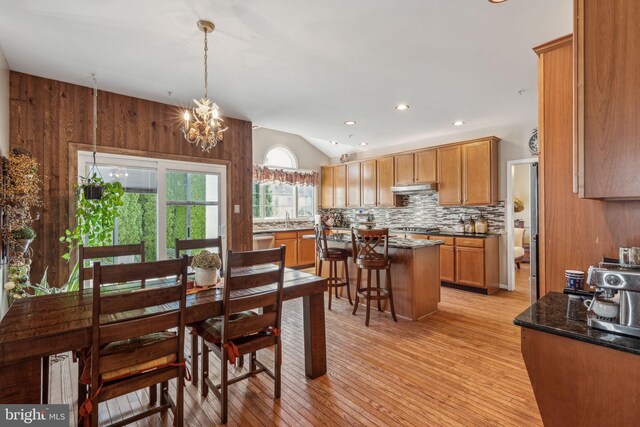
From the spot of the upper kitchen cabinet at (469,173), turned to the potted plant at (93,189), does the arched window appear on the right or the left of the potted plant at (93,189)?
right

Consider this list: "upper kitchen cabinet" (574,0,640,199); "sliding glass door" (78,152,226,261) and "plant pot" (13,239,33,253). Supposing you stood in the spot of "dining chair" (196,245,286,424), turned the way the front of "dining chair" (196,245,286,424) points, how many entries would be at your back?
1

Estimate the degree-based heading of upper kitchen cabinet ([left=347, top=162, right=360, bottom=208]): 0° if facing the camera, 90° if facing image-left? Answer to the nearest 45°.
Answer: approximately 45°

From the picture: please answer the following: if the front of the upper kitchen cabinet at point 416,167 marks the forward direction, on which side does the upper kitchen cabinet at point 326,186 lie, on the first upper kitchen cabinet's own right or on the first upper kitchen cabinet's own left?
on the first upper kitchen cabinet's own right

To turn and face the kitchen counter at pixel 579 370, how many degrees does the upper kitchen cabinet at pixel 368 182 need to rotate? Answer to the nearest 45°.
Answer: approximately 45° to its left

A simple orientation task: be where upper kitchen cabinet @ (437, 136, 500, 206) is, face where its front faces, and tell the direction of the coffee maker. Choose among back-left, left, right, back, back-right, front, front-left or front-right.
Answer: front-left

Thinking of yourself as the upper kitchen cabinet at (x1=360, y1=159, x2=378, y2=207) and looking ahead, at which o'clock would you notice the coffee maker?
The coffee maker is roughly at 10 o'clock from the upper kitchen cabinet.

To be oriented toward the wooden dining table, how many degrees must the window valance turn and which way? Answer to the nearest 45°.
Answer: approximately 45° to its right

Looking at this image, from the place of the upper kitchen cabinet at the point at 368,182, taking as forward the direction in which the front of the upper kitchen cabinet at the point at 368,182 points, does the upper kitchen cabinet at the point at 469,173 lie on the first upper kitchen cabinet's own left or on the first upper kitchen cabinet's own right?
on the first upper kitchen cabinet's own left
